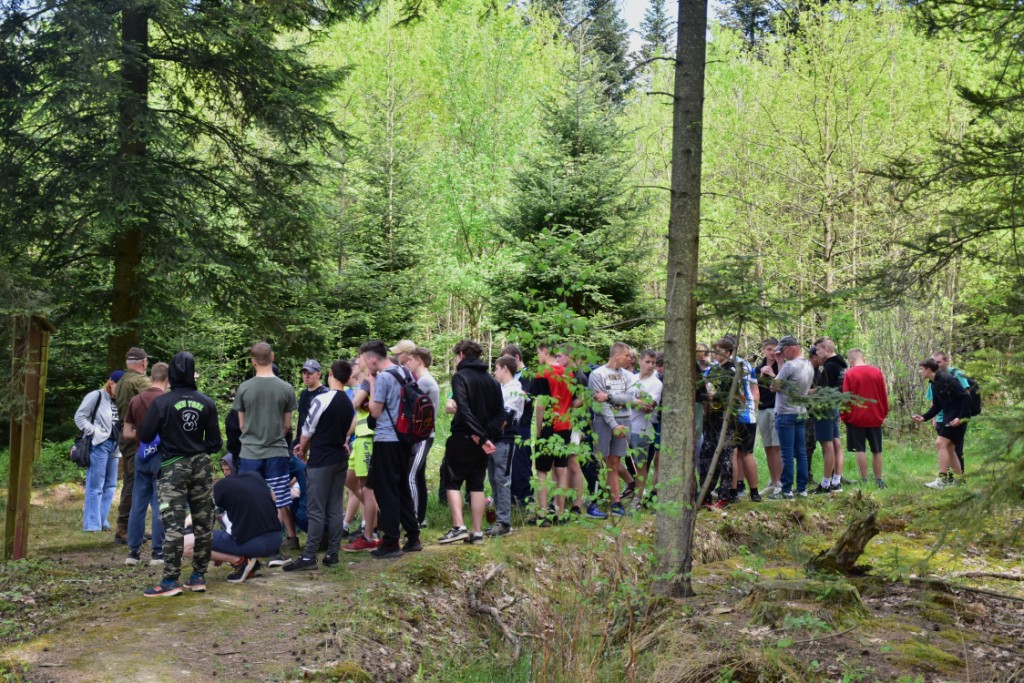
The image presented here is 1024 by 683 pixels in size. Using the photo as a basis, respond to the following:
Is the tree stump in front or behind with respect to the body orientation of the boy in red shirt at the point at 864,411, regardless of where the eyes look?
behind

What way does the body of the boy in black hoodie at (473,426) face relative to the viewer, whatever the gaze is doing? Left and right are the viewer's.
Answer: facing away from the viewer and to the left of the viewer

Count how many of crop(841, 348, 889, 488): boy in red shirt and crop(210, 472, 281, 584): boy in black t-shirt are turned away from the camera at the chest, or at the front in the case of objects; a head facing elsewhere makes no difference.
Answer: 1

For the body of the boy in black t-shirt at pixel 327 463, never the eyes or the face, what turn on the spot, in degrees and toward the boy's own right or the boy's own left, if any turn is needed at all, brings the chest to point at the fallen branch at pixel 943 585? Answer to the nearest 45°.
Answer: approximately 135° to the boy's own right

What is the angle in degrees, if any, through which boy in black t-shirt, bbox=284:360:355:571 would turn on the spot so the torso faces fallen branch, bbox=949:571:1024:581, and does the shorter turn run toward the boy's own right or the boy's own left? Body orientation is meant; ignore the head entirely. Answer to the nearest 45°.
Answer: approximately 135° to the boy's own right

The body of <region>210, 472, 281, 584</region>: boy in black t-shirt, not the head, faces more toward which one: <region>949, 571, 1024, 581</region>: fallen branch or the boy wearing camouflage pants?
the boy wearing camouflage pants

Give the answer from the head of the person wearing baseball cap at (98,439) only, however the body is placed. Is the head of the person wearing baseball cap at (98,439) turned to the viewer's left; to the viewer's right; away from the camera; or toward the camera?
to the viewer's right

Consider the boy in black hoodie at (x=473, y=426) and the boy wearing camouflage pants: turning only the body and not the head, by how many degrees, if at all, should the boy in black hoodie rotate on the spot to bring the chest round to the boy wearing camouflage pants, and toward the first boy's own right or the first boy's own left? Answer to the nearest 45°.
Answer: approximately 90° to the first boy's own left

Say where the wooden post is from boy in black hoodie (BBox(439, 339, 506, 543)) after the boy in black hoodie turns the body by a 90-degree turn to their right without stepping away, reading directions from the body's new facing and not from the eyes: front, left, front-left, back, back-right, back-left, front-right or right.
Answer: back-left

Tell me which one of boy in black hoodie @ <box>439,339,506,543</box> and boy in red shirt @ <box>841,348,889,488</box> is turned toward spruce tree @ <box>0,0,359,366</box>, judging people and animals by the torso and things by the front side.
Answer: the boy in black hoodie
